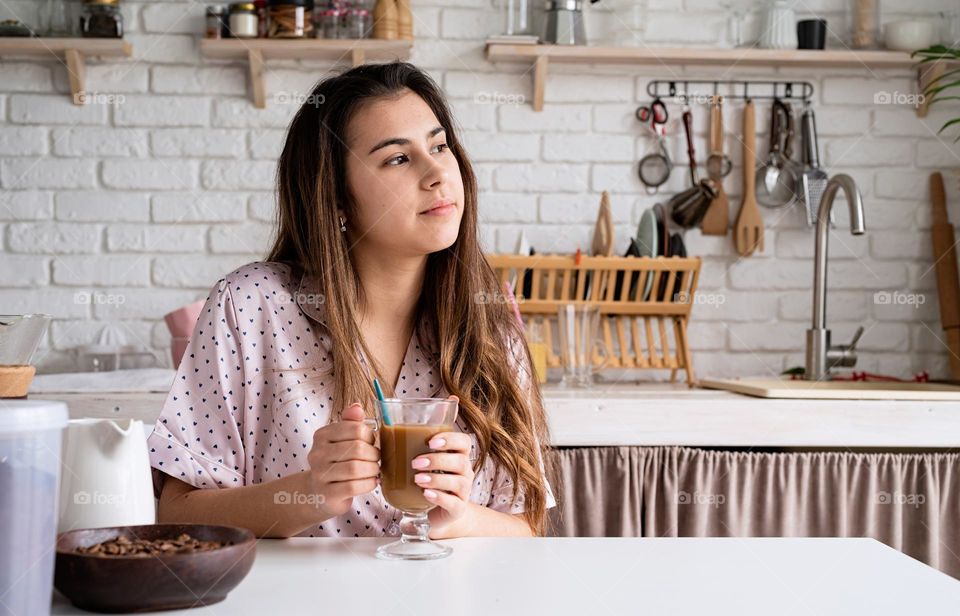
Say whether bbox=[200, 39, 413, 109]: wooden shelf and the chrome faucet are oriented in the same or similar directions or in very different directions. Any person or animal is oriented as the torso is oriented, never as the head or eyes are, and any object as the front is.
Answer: same or similar directions

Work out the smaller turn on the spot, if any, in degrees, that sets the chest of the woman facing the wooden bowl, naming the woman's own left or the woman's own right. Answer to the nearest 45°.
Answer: approximately 45° to the woman's own right

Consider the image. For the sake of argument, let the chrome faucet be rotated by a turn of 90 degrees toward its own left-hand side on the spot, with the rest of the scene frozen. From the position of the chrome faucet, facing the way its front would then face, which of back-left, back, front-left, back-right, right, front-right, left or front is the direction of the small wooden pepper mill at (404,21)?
back-left

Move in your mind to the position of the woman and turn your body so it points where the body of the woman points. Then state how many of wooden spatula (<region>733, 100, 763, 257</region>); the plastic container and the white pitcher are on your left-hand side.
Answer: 1

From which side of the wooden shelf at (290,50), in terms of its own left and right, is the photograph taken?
front

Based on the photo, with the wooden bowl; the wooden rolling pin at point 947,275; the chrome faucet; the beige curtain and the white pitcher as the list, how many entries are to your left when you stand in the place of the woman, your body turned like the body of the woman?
3

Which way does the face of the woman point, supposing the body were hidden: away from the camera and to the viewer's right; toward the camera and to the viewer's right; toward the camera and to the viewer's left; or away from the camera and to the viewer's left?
toward the camera and to the viewer's right

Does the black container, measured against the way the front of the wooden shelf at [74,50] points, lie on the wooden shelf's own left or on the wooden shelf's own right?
on the wooden shelf's own left

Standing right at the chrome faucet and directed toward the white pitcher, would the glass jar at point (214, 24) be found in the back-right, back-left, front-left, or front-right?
front-right

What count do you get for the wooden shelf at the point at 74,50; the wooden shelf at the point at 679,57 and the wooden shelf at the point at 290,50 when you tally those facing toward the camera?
3

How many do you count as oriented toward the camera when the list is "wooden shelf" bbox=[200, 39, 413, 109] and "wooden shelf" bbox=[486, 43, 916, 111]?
2

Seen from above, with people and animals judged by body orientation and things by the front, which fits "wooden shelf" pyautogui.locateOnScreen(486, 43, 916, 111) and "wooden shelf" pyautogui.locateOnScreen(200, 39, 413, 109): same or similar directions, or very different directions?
same or similar directions
